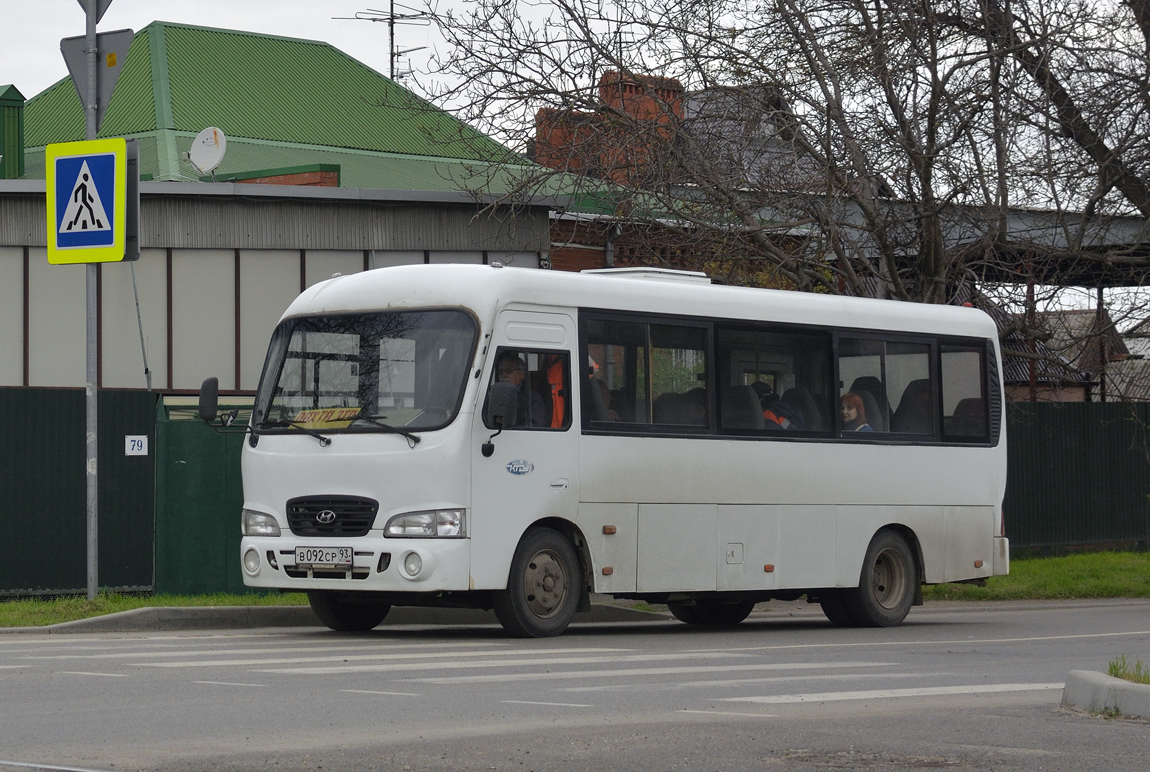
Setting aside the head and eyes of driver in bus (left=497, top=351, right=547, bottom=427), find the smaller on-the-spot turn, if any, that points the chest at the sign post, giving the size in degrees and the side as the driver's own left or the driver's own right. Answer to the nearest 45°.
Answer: approximately 90° to the driver's own right

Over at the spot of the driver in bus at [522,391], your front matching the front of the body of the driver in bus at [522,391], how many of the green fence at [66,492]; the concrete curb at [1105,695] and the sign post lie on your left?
1

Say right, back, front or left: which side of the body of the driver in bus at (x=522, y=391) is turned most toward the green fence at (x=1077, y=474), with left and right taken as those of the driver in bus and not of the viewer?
back

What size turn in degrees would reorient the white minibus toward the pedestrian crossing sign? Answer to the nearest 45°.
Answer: approximately 45° to its right

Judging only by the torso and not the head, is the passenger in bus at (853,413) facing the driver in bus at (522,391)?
yes

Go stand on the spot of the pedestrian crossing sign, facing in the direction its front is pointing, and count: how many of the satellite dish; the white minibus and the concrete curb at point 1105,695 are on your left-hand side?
2

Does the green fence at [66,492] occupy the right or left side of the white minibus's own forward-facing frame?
on its right

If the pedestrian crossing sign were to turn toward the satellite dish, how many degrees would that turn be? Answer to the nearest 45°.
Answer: approximately 135° to its right

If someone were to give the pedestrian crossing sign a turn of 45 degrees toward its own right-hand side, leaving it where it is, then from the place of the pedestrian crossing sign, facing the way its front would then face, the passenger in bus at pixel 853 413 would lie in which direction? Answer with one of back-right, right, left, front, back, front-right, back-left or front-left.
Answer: back

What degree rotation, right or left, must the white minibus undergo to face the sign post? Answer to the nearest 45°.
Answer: approximately 45° to its right
